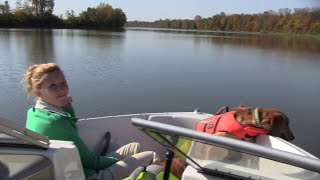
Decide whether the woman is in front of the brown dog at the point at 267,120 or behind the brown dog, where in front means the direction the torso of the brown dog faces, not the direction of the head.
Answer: behind

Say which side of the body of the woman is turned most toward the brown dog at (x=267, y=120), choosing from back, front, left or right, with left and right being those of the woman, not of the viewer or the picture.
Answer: front

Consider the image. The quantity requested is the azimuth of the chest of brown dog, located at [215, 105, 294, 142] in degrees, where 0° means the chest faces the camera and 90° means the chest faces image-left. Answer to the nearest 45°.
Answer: approximately 270°

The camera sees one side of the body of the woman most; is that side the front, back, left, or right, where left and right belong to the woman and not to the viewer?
right

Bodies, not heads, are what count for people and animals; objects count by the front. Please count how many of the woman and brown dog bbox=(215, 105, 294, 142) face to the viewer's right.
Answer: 2
